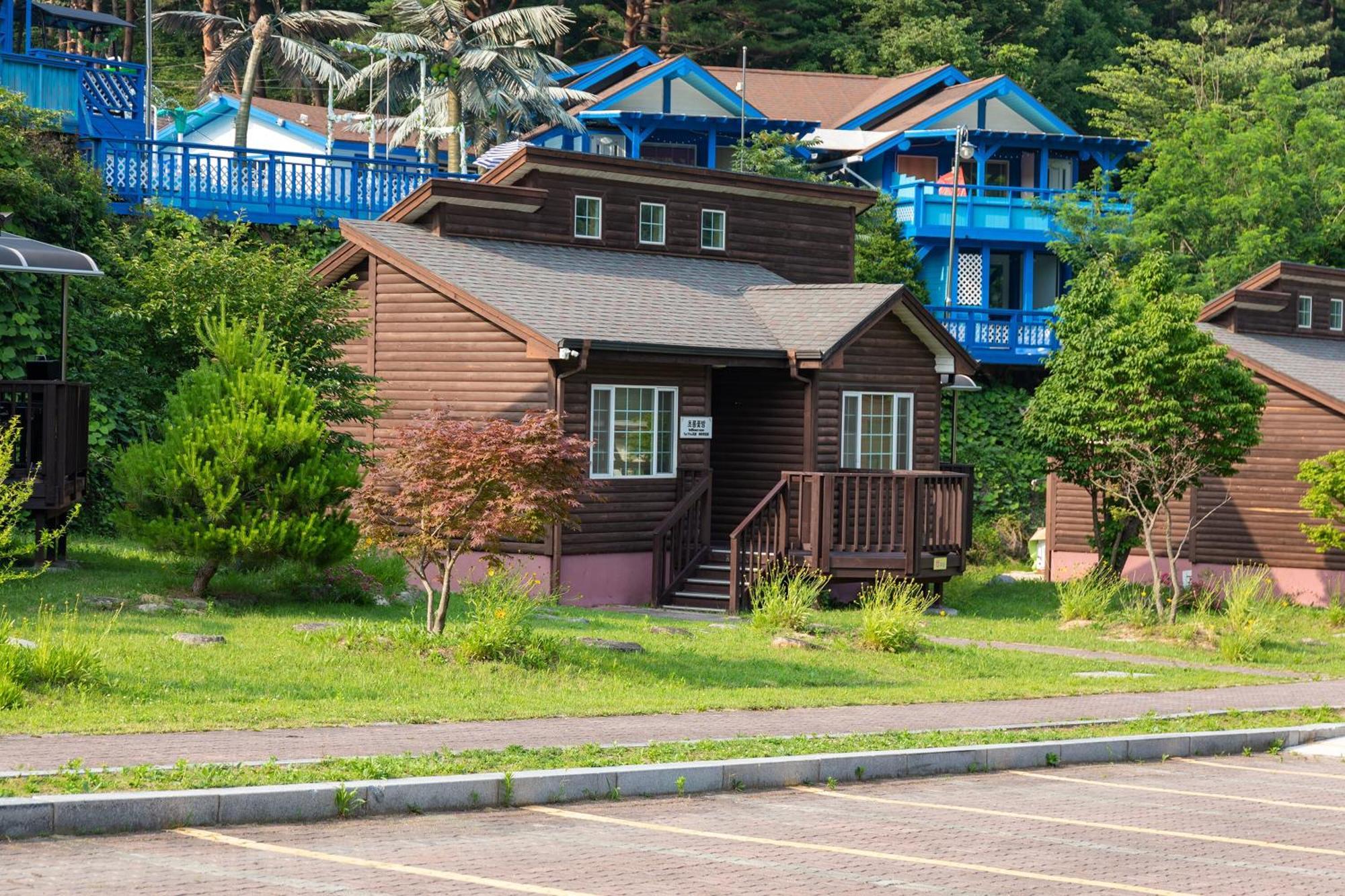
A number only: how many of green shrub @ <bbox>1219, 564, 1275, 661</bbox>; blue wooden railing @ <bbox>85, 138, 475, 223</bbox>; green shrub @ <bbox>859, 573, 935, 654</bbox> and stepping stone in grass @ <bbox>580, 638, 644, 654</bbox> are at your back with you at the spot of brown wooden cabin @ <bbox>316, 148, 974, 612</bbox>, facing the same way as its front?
1

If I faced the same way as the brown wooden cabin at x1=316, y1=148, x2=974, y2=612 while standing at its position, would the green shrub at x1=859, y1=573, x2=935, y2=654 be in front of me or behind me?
in front

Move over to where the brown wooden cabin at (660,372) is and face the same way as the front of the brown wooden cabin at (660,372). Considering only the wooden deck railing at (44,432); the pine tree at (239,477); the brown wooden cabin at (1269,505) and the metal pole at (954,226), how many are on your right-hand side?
2

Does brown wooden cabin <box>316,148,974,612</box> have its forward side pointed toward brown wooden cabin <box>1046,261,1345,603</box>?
no

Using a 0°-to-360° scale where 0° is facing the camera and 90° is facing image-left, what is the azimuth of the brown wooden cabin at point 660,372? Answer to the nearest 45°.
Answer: approximately 315°

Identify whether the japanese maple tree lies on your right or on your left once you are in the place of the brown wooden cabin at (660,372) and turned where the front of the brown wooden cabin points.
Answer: on your right

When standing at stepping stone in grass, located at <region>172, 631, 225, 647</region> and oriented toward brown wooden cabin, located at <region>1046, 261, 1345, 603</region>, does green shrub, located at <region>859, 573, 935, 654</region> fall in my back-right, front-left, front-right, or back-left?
front-right

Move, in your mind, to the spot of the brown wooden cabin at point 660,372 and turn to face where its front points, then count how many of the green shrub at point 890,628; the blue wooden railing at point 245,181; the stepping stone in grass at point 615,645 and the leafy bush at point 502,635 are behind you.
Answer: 1

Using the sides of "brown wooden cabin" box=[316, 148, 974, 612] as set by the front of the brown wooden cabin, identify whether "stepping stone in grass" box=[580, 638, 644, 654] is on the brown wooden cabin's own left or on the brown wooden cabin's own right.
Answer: on the brown wooden cabin's own right

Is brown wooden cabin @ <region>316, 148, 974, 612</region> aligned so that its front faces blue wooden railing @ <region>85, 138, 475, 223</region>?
no

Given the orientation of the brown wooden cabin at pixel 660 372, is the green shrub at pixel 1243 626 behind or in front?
in front

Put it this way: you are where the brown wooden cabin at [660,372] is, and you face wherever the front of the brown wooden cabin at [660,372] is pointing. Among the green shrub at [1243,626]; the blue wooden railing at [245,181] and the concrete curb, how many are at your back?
1

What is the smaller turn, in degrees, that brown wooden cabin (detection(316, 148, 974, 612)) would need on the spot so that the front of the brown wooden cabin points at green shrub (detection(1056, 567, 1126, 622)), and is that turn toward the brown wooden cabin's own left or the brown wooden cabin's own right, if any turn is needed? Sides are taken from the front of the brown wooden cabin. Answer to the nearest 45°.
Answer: approximately 45° to the brown wooden cabin's own left

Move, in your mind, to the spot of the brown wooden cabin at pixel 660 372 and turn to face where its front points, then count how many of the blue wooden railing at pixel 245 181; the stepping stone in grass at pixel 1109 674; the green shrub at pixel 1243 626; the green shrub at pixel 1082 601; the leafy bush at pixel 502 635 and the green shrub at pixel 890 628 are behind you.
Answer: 1

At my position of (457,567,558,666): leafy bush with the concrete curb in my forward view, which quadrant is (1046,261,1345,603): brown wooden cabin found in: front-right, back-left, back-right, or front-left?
back-left

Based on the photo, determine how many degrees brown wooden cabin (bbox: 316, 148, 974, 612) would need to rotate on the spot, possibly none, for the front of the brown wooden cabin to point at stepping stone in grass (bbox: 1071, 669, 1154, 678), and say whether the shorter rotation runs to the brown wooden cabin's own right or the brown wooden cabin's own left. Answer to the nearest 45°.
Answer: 0° — it already faces it

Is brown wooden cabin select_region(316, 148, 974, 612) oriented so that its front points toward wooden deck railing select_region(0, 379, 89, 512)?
no

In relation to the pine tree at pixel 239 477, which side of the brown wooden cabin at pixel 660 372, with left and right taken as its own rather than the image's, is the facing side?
right

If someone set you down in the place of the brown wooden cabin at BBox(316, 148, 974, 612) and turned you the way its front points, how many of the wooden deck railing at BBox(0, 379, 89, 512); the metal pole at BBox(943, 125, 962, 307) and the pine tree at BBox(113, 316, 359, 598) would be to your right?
2

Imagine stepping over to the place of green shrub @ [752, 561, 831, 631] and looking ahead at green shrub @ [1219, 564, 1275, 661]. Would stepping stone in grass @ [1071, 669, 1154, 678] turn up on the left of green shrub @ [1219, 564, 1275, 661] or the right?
right

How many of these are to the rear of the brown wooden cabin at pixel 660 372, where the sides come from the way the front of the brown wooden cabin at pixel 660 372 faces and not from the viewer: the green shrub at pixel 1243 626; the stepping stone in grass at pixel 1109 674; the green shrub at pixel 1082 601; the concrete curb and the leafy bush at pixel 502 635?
0
